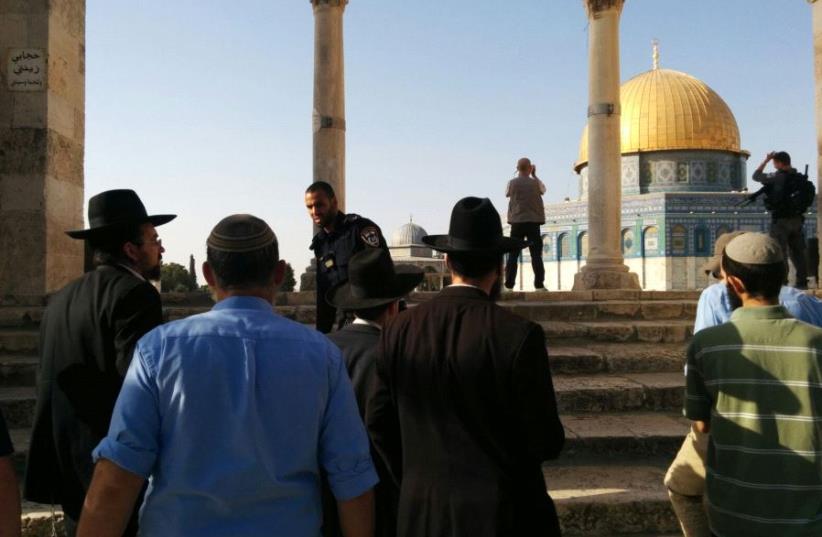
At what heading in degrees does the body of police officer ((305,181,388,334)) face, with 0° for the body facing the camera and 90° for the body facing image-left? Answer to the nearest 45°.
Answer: approximately 45°

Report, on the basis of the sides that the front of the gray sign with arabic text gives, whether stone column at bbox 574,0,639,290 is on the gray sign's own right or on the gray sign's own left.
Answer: on the gray sign's own left

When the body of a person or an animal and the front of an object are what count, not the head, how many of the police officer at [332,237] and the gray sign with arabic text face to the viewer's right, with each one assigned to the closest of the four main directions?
0

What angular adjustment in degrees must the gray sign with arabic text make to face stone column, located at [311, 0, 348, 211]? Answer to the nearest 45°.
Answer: approximately 135° to its left

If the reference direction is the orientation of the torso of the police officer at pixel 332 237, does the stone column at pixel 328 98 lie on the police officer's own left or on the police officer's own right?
on the police officer's own right

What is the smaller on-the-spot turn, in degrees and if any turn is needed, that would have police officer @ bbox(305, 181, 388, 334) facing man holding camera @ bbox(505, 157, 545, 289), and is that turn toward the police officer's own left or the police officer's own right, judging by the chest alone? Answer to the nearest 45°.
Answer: approximately 180°

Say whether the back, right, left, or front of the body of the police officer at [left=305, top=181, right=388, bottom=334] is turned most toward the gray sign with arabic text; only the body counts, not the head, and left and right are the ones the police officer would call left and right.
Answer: right

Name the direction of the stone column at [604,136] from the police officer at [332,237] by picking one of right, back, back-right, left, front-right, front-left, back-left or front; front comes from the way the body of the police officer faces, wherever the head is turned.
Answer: back

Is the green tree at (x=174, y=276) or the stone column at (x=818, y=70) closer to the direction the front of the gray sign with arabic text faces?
the stone column

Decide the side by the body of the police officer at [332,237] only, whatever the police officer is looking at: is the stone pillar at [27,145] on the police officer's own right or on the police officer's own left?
on the police officer's own right

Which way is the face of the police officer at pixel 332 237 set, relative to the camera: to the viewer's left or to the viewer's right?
to the viewer's left

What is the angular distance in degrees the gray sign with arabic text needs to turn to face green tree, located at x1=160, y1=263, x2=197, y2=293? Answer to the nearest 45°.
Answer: approximately 180°
